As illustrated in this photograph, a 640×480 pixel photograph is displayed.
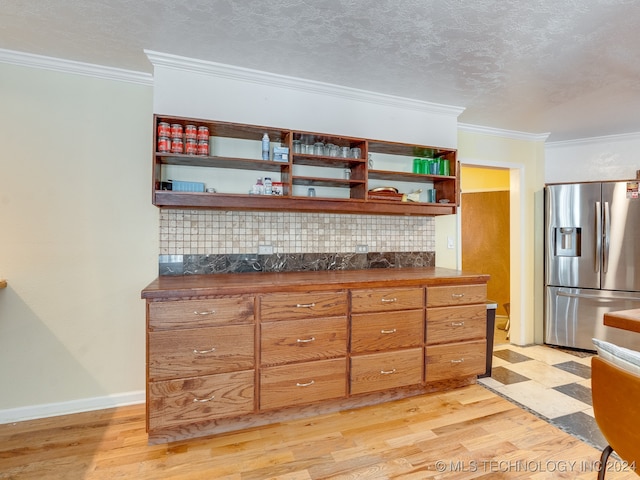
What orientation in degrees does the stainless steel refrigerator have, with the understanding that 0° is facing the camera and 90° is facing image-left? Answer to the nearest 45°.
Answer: approximately 0°

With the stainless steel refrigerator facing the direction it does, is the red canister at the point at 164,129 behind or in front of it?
in front

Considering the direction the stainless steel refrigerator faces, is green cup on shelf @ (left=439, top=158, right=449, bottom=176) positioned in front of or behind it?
in front

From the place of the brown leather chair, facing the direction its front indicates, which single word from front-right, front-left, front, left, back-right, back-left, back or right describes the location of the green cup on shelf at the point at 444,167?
left

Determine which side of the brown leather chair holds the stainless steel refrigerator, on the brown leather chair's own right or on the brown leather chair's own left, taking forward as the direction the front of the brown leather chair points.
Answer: on the brown leather chair's own left

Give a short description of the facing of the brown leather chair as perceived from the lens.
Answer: facing away from the viewer and to the right of the viewer

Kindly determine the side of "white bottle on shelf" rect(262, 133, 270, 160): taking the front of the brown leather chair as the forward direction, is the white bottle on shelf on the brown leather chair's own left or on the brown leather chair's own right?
on the brown leather chair's own left

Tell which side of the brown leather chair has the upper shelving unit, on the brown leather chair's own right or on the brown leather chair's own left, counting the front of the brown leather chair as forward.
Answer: on the brown leather chair's own left

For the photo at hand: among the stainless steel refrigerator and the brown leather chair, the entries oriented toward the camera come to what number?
1

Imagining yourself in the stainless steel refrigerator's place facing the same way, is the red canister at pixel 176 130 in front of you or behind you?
in front

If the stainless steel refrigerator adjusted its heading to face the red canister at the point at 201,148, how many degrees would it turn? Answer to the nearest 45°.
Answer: approximately 45° to its right

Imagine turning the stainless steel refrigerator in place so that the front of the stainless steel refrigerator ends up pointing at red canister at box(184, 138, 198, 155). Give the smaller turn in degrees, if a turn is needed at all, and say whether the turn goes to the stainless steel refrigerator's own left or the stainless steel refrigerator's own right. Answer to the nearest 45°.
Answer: approximately 45° to the stainless steel refrigerator's own right
